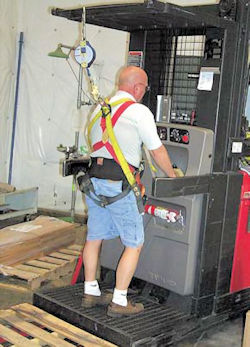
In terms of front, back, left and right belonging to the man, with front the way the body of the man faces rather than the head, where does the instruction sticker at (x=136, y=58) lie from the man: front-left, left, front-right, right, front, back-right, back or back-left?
front-left

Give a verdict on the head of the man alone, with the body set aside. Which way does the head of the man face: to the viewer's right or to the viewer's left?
to the viewer's right

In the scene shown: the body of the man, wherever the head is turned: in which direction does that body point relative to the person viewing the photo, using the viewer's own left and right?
facing away from the viewer and to the right of the viewer

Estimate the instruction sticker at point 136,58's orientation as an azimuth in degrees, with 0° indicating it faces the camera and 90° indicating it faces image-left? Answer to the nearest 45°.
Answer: approximately 45°

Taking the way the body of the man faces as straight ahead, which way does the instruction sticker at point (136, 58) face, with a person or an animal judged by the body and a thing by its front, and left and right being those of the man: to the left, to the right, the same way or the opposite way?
the opposite way
